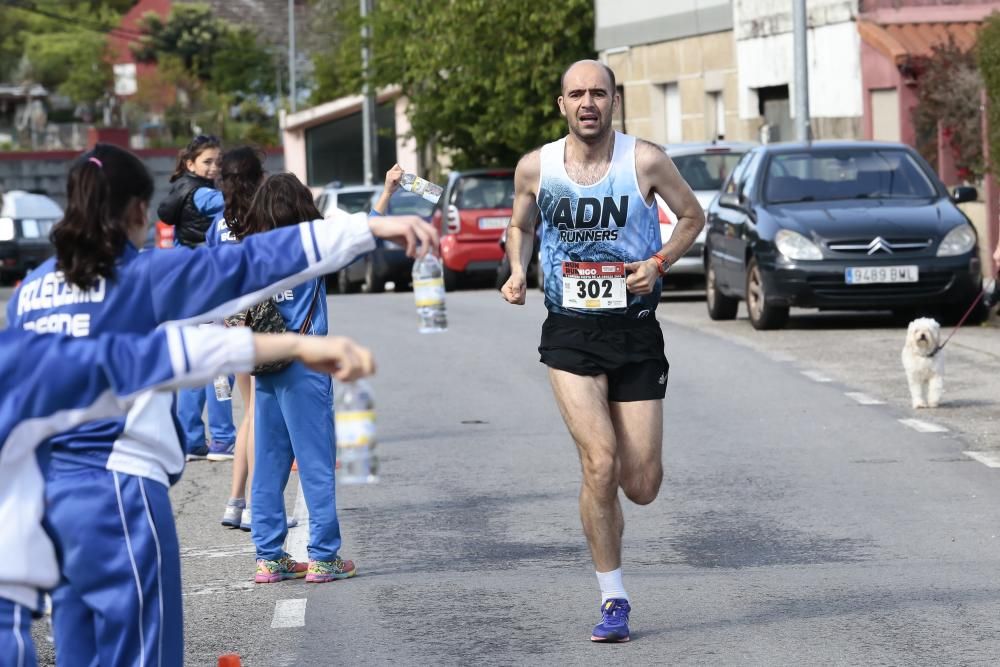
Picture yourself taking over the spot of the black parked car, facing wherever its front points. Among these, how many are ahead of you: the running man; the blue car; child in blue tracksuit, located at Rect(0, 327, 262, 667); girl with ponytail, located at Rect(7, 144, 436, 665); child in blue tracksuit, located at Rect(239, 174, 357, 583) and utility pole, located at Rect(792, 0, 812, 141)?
4

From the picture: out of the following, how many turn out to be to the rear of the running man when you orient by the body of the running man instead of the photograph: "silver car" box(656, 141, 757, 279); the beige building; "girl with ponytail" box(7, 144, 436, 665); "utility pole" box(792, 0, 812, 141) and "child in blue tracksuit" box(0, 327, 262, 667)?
3

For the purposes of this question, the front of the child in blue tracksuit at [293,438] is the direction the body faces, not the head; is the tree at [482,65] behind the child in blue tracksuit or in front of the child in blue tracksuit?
in front

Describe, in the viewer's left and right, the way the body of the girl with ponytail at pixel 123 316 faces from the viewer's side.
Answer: facing away from the viewer and to the right of the viewer

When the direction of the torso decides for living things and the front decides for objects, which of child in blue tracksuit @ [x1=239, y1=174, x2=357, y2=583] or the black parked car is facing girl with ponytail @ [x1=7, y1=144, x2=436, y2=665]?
the black parked car

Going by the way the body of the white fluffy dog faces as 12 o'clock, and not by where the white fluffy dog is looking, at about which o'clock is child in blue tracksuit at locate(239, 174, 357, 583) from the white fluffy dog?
The child in blue tracksuit is roughly at 1 o'clock from the white fluffy dog.

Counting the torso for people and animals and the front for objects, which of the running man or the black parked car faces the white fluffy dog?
the black parked car

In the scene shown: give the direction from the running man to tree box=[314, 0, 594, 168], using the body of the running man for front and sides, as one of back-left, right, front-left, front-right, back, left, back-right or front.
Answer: back

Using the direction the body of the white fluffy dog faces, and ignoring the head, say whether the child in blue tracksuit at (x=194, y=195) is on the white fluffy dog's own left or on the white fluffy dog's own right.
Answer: on the white fluffy dog's own right

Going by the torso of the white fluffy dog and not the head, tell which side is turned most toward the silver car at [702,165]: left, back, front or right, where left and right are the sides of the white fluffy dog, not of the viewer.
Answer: back

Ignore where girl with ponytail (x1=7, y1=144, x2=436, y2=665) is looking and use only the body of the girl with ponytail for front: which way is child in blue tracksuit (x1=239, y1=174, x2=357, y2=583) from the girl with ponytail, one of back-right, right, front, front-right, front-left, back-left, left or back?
front-left

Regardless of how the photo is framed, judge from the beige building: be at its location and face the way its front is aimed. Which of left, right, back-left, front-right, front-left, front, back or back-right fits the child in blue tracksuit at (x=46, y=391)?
front-left

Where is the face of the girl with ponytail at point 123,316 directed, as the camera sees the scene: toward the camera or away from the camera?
away from the camera
